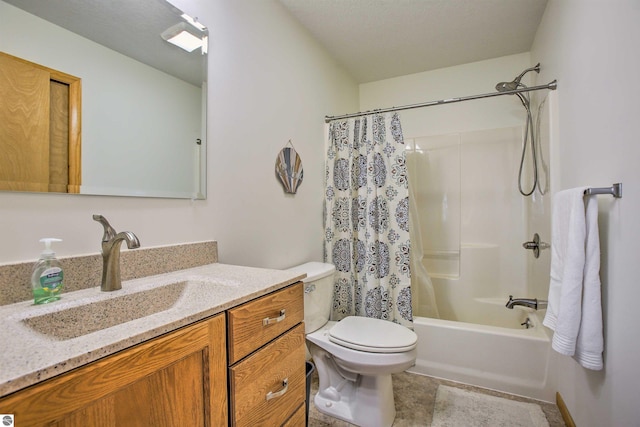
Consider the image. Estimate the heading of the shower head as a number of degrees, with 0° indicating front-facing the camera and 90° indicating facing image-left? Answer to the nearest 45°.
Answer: approximately 90°

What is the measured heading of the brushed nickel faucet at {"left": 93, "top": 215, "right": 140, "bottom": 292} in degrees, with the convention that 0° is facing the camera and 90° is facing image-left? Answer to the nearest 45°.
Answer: approximately 315°

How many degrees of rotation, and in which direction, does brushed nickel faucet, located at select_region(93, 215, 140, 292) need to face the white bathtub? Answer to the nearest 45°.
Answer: approximately 45° to its left

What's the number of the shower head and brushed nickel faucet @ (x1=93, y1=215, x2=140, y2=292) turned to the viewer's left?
1

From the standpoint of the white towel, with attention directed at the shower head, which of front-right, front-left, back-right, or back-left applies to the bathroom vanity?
back-left

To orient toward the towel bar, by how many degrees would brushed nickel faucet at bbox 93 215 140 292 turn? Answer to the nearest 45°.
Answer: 0° — it already faces it

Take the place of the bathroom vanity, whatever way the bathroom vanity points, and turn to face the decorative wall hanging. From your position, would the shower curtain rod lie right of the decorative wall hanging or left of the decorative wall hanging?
right

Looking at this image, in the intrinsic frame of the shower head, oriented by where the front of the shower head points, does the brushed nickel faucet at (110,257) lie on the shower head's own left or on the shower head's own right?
on the shower head's own left
